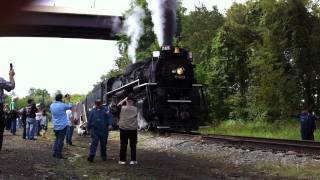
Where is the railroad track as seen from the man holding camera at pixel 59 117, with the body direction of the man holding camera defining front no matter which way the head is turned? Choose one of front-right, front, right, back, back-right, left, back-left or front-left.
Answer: front-right

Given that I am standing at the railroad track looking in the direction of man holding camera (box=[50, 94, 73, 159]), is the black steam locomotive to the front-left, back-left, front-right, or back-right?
front-right

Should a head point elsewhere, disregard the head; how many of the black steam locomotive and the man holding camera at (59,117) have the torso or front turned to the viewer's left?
0

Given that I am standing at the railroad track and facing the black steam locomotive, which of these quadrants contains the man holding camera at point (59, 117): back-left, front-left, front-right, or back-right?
front-left

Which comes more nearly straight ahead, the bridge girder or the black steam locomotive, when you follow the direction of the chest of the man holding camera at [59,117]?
the black steam locomotive

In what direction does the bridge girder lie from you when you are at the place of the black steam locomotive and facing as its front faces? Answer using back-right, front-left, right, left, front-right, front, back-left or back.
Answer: front-right

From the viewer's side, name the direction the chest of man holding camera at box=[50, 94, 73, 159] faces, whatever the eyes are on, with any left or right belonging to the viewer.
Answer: facing away from the viewer and to the right of the viewer

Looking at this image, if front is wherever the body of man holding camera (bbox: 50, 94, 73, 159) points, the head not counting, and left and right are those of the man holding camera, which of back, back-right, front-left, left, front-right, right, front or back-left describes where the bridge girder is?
back-right

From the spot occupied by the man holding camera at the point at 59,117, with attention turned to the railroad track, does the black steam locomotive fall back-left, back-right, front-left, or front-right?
front-left
